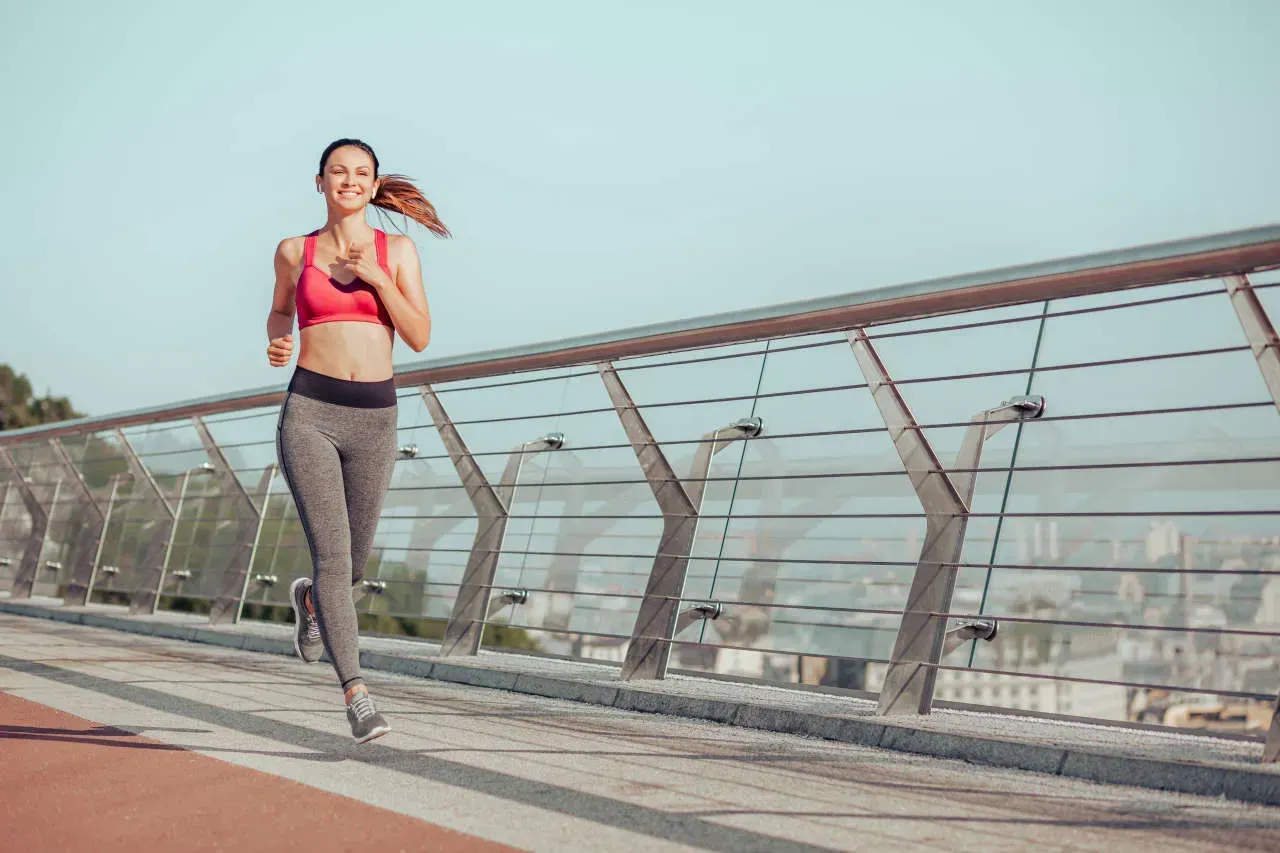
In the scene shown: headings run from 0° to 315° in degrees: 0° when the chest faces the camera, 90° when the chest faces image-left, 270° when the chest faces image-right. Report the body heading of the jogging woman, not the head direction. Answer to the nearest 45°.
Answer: approximately 0°
